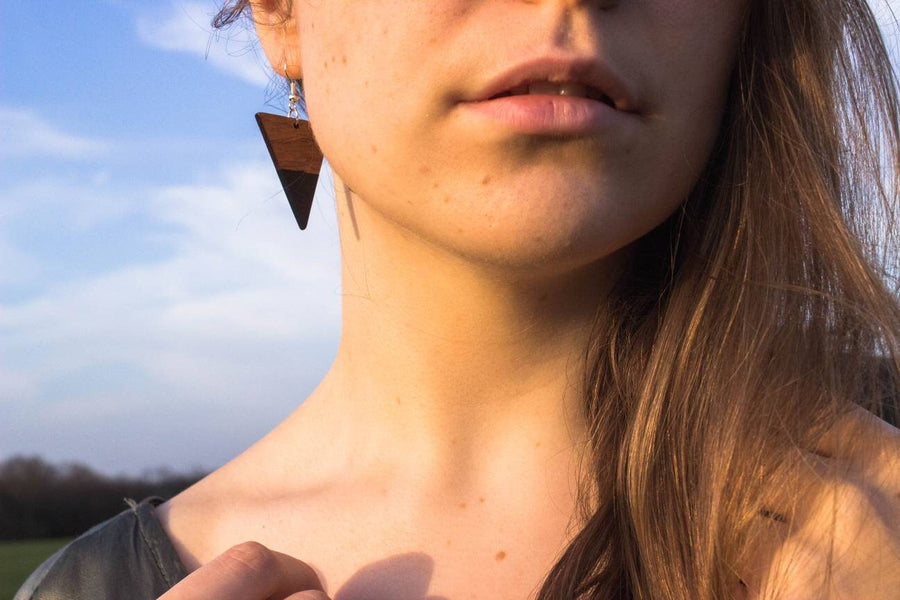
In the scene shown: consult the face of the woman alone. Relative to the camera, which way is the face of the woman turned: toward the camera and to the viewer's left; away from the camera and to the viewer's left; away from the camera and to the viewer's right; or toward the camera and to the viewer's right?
toward the camera and to the viewer's right

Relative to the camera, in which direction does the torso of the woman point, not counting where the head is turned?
toward the camera
